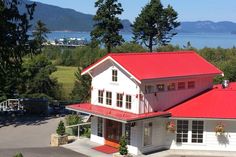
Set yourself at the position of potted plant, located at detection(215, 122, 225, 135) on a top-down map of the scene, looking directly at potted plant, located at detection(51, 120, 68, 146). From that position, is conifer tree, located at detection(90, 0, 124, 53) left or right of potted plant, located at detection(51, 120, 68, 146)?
right

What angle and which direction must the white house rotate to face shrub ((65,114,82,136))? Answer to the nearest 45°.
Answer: approximately 90° to its right

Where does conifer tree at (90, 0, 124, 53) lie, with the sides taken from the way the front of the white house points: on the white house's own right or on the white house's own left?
on the white house's own right

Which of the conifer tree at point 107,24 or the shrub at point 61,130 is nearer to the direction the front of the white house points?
the shrub

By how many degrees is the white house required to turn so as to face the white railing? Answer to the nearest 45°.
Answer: approximately 90° to its right

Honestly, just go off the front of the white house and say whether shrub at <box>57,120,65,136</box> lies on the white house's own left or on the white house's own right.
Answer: on the white house's own right

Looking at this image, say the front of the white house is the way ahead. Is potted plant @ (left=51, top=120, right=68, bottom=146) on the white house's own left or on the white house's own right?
on the white house's own right

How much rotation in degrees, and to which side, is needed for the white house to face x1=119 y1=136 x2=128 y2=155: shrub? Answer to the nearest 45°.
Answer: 0° — it already faces it

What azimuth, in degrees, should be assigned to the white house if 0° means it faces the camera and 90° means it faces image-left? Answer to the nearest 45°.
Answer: approximately 45°

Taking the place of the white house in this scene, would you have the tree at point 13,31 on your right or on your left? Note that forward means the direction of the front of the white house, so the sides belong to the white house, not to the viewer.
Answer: on your right
